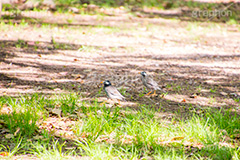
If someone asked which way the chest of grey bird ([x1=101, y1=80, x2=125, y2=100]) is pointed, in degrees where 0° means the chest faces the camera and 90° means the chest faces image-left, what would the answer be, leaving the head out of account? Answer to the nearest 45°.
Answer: approximately 90°
